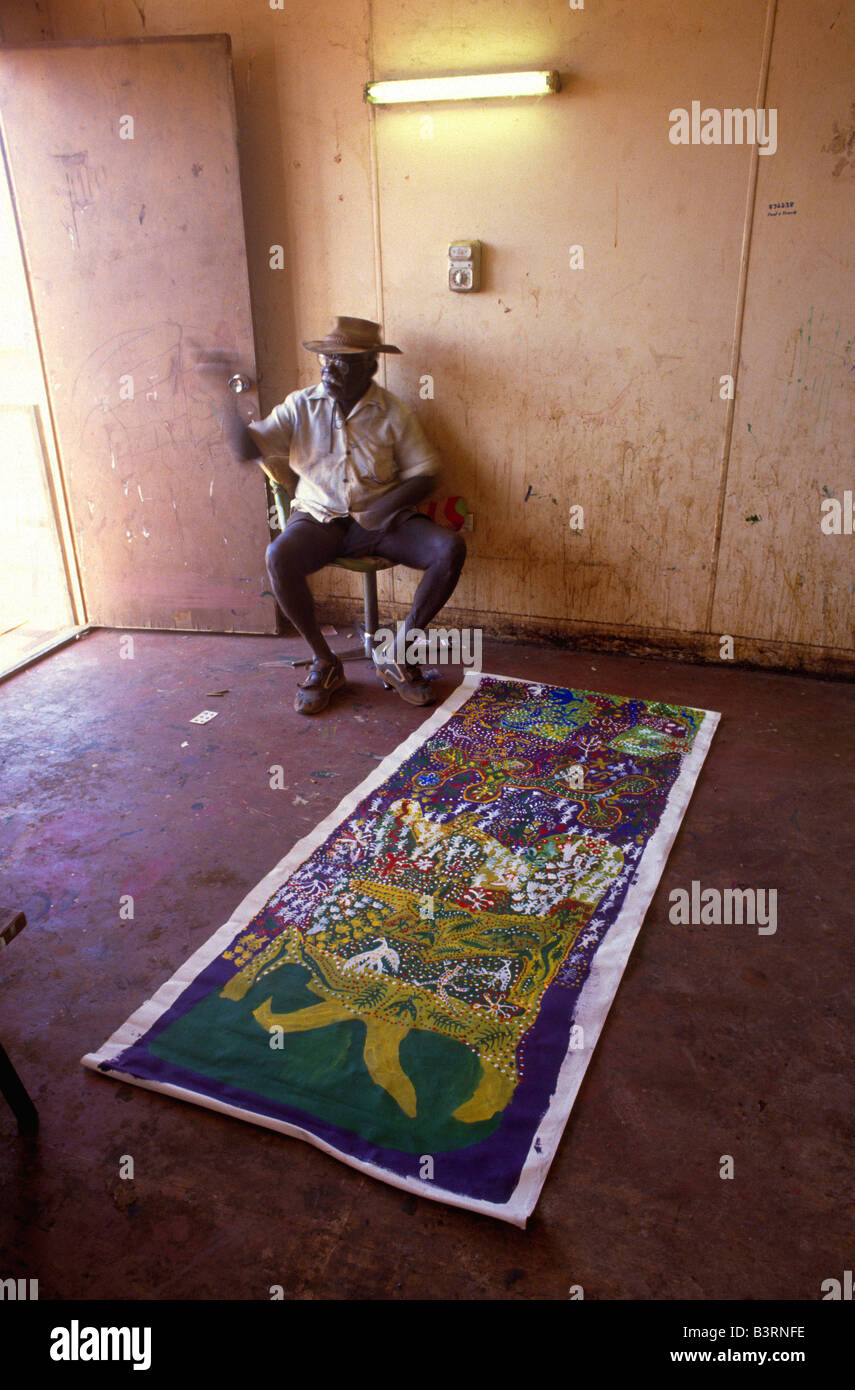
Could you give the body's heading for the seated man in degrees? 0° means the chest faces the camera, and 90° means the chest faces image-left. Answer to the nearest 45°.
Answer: approximately 0°

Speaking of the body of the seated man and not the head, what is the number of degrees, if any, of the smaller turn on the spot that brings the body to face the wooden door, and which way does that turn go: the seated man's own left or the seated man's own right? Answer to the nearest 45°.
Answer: approximately 135° to the seated man's own right

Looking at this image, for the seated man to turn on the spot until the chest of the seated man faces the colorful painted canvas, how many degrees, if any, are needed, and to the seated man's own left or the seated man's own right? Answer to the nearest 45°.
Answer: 0° — they already face it
